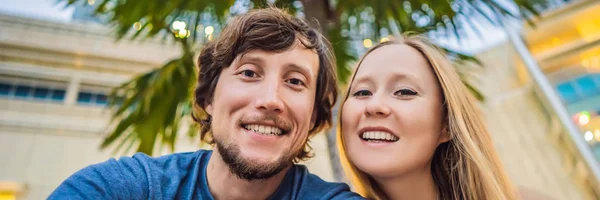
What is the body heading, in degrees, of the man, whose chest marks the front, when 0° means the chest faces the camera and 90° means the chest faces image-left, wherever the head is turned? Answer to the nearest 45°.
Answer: approximately 0°

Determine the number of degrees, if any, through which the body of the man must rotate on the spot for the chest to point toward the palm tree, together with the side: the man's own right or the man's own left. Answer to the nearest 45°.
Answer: approximately 180°

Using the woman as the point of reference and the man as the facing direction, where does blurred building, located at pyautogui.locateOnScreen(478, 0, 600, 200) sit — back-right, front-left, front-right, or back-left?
back-right

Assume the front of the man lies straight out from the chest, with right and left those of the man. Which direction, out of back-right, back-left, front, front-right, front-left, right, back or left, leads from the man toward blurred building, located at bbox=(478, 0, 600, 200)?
back-left
